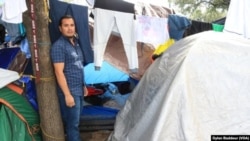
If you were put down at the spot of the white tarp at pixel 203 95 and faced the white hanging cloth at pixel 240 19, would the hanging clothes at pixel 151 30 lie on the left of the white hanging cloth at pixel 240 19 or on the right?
left

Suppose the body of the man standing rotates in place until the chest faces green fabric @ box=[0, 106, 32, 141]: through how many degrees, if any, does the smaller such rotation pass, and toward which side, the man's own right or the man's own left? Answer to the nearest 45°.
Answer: approximately 135° to the man's own right

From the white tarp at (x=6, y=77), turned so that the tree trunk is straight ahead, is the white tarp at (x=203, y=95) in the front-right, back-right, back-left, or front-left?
front-right

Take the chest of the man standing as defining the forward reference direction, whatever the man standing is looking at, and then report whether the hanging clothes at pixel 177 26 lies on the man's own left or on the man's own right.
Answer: on the man's own left

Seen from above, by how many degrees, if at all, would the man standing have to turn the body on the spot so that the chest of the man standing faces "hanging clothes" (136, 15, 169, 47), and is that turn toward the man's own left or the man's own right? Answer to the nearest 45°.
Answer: approximately 90° to the man's own left

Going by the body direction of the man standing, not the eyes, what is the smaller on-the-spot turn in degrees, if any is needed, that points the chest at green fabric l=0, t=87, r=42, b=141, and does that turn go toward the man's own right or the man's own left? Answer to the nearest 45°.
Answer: approximately 135° to the man's own right

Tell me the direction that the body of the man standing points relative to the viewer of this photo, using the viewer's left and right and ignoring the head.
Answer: facing the viewer and to the right of the viewer
